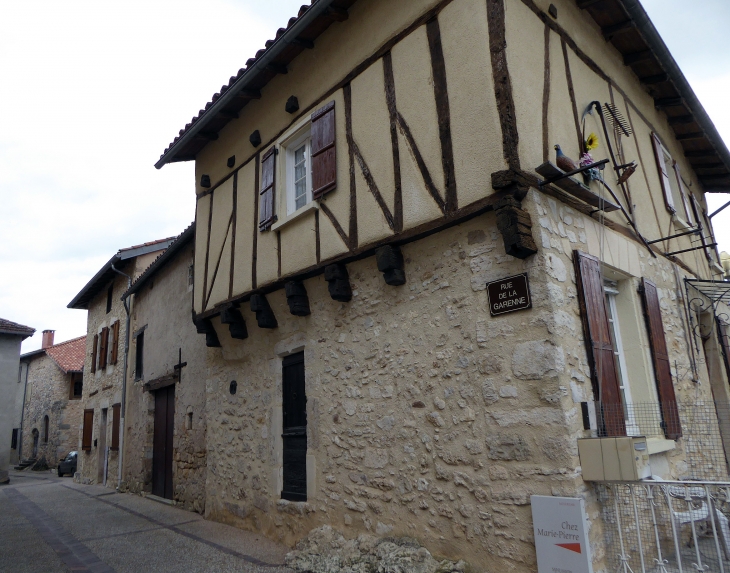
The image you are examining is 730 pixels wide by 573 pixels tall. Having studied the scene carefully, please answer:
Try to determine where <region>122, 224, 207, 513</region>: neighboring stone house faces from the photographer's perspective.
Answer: facing the viewer and to the left of the viewer

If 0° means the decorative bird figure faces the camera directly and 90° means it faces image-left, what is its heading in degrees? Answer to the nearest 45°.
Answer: approximately 90°

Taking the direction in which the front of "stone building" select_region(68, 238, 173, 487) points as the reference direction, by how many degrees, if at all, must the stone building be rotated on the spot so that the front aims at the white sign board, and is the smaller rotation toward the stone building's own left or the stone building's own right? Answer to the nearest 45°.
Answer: approximately 45° to the stone building's own left

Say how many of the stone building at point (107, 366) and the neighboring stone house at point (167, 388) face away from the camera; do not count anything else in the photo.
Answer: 0

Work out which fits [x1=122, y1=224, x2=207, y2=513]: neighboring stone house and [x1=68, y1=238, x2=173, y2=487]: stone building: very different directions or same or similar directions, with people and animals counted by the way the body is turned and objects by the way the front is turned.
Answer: same or similar directions

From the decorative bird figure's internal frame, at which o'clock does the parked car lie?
The parked car is roughly at 1 o'clock from the decorative bird figure.

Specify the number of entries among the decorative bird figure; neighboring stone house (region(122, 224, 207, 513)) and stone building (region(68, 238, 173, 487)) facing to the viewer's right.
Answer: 0

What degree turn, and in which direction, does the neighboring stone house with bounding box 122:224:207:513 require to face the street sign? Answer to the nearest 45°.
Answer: approximately 45° to its left

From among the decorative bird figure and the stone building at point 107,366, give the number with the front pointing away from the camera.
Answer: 0

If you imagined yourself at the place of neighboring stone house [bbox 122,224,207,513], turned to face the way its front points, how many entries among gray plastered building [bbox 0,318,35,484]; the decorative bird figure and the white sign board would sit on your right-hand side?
1

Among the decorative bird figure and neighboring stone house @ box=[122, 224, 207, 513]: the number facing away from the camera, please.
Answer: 0
